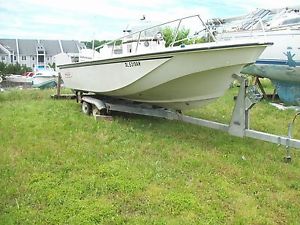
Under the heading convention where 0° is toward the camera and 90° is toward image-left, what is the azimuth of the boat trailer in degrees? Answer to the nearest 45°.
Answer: approximately 315°

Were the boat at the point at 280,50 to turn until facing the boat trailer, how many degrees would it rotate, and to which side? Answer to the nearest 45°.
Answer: approximately 90° to its left

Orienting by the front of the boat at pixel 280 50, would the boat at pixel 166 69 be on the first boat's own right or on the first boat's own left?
on the first boat's own left

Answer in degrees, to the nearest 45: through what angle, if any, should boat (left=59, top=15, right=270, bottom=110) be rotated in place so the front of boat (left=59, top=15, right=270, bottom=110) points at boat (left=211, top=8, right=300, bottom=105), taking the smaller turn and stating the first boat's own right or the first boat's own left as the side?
approximately 90° to the first boat's own left

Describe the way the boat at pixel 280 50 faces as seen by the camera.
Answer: facing to the left of the viewer

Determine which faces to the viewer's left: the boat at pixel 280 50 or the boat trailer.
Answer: the boat
